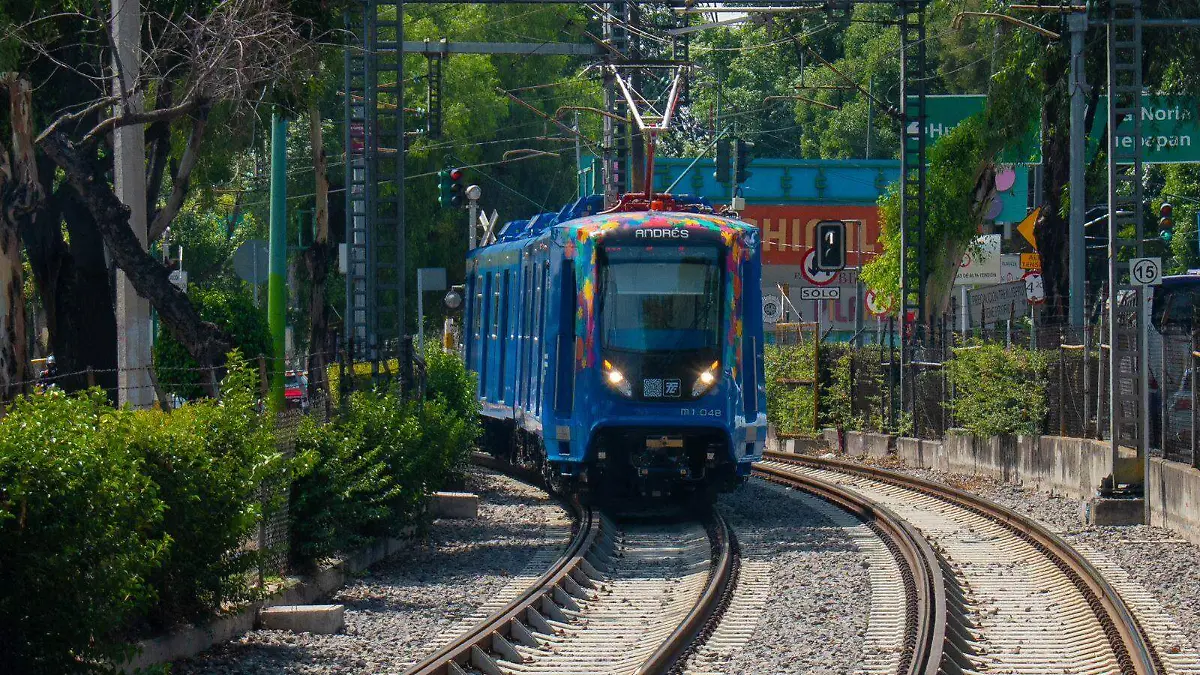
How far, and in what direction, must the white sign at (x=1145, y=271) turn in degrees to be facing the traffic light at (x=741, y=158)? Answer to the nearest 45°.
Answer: approximately 135° to its right

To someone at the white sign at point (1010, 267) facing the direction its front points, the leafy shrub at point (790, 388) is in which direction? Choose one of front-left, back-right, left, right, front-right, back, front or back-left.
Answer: front-right

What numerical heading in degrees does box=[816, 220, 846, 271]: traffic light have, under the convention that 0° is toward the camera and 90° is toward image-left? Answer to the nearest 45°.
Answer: approximately 0°

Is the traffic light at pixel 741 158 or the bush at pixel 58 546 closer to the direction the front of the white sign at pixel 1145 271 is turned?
the bush

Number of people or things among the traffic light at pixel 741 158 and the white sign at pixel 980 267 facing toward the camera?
1

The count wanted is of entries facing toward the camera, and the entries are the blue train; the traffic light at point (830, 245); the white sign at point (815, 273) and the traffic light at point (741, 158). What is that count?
3

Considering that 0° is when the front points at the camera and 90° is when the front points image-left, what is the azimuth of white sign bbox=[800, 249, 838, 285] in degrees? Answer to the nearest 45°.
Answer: approximately 0°

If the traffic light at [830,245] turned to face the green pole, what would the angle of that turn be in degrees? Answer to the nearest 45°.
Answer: approximately 45° to its right

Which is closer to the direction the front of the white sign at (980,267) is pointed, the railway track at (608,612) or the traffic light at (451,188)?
the railway track

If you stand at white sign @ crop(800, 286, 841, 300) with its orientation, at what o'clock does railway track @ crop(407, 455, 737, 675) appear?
The railway track is roughly at 12 o'clock from the white sign.
